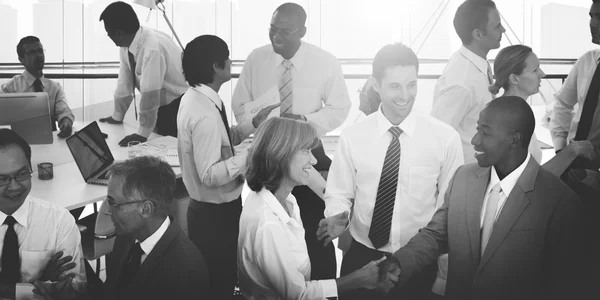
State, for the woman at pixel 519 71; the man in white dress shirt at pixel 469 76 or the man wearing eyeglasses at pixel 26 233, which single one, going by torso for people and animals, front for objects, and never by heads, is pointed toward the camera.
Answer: the man wearing eyeglasses

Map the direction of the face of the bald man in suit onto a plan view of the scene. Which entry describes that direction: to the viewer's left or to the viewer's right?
to the viewer's left

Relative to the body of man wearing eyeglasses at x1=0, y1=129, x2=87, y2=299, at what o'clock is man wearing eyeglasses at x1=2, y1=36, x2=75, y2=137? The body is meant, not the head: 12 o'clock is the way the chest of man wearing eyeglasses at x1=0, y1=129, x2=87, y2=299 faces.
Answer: man wearing eyeglasses at x1=2, y1=36, x2=75, y2=137 is roughly at 6 o'clock from man wearing eyeglasses at x1=0, y1=129, x2=87, y2=299.

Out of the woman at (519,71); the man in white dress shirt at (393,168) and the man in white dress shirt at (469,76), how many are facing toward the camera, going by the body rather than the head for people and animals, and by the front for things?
1

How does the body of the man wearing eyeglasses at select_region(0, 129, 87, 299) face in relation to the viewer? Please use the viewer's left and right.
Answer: facing the viewer

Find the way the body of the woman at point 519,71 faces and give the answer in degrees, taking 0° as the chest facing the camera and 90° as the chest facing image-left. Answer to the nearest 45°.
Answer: approximately 270°

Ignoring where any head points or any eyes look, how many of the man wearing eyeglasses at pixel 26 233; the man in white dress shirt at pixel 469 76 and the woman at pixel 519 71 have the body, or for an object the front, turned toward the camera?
1

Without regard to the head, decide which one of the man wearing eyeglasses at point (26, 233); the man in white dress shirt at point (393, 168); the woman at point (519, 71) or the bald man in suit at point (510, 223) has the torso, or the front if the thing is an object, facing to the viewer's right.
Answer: the woman

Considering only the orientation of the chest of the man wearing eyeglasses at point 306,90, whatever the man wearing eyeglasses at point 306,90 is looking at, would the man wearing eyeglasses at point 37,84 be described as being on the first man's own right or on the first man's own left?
on the first man's own right

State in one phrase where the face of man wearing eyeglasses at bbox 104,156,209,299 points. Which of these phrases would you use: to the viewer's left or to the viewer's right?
to the viewer's left
